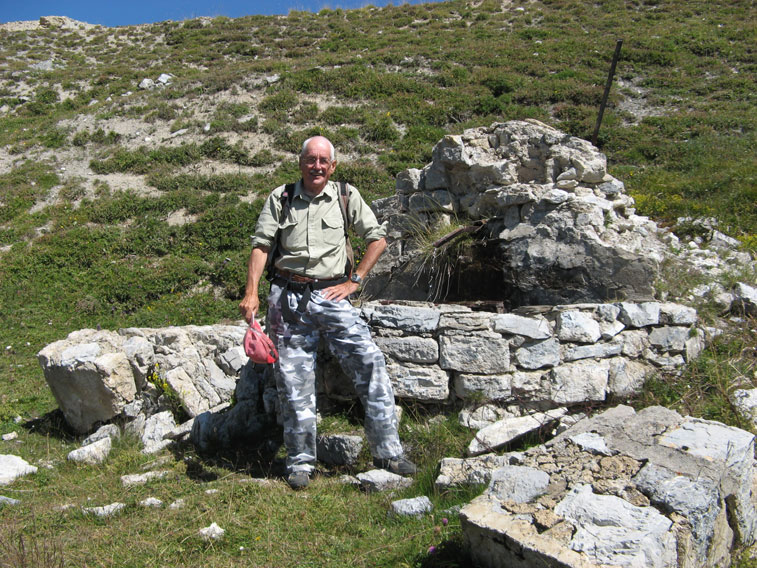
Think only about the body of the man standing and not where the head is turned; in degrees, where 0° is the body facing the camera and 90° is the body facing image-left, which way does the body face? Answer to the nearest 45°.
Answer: approximately 0°

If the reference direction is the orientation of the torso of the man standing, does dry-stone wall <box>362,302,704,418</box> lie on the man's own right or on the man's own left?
on the man's own left

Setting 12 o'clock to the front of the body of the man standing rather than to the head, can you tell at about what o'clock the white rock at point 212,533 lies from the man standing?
The white rock is roughly at 1 o'clock from the man standing.

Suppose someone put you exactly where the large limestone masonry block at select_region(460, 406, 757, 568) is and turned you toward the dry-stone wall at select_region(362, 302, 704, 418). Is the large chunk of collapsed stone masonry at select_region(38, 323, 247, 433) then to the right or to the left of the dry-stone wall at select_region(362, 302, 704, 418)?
left

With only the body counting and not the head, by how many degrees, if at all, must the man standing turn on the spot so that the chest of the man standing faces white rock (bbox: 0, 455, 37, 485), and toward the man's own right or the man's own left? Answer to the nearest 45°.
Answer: approximately 90° to the man's own right
